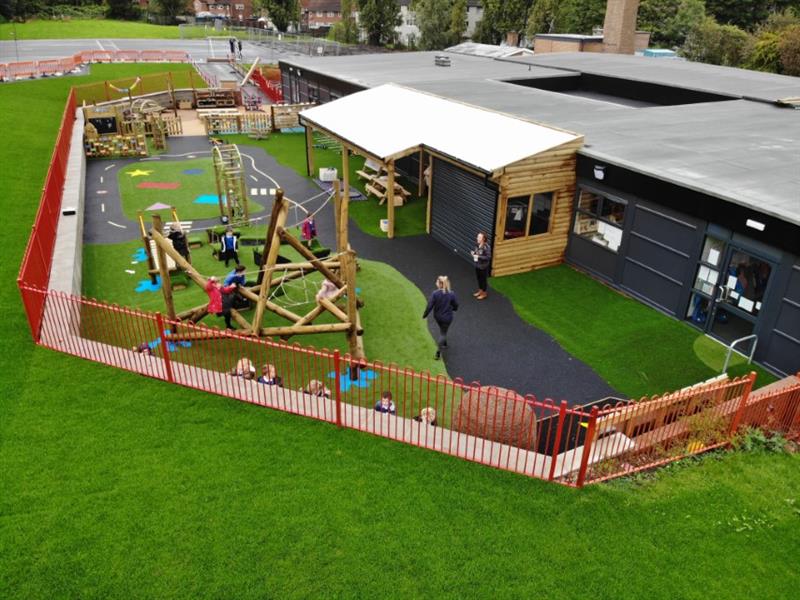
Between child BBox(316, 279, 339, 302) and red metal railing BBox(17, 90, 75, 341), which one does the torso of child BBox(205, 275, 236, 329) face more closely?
the child

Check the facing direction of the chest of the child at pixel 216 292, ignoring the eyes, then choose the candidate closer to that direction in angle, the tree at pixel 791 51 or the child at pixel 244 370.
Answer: the tree

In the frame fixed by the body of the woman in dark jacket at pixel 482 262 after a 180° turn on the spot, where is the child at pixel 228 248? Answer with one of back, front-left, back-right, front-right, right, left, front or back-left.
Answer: back-left

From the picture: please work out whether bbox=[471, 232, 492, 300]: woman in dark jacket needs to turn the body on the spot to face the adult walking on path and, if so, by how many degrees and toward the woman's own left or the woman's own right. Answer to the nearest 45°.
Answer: approximately 45° to the woman's own left

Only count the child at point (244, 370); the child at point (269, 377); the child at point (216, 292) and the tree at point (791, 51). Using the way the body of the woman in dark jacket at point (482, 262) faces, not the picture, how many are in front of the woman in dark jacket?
3

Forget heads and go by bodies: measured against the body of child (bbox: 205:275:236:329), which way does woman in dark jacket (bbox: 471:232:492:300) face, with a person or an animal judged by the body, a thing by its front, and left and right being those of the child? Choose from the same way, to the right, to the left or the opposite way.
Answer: the opposite way

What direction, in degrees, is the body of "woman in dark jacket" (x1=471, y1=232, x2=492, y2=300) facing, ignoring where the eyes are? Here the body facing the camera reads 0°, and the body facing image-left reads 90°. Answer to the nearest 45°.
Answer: approximately 45°

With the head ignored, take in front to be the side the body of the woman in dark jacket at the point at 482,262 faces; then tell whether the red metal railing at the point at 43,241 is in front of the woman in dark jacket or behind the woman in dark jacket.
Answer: in front

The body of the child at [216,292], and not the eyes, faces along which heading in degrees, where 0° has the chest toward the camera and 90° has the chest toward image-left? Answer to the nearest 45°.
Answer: approximately 270°
